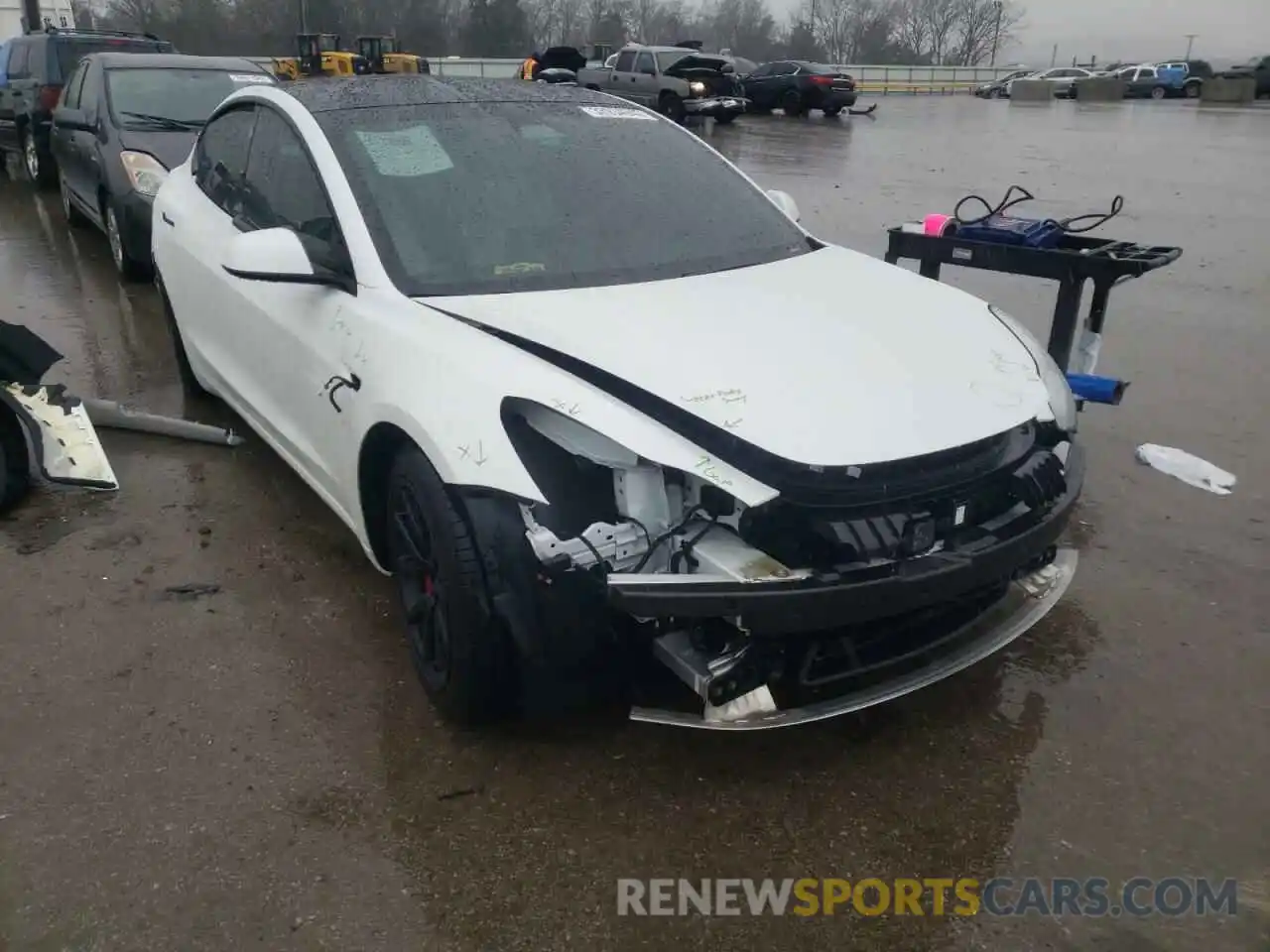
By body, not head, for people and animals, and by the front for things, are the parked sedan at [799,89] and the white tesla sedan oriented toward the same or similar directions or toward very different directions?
very different directions

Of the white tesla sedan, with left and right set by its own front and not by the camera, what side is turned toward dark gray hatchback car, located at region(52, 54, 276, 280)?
back

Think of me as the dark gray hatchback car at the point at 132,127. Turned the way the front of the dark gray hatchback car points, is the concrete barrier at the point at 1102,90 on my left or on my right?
on my left

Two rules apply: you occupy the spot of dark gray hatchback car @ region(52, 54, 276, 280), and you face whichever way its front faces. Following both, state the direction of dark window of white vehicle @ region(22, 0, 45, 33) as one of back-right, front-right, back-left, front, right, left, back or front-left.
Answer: back-left

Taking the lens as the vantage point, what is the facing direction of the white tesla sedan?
facing the viewer and to the right of the viewer

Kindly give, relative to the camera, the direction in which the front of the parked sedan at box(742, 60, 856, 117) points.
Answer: facing away from the viewer and to the left of the viewer

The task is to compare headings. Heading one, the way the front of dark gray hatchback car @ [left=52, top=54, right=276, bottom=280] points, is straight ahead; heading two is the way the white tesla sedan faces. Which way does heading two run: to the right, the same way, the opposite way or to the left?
the same way

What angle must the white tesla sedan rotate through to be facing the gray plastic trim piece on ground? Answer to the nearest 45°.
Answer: approximately 180°

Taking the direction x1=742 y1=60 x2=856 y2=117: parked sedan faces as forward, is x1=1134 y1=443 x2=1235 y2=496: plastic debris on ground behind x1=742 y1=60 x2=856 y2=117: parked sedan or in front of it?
behind

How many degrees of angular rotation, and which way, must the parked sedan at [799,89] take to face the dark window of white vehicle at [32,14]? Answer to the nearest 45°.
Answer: approximately 45° to its left

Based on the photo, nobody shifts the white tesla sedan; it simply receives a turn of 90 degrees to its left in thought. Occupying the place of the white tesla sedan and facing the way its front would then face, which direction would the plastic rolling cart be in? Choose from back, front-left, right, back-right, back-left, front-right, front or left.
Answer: front

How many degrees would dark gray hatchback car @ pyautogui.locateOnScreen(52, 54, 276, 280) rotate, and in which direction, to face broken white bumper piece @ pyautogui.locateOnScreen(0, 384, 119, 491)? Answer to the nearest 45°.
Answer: approximately 45° to its right

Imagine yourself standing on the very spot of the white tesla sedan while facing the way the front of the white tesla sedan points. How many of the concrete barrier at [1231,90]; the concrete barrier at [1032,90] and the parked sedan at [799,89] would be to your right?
0

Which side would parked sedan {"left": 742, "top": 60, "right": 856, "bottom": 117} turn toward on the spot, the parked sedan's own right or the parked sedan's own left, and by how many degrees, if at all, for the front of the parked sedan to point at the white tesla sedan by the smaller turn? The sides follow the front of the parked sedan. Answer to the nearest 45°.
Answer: approximately 135° to the parked sedan's own left
